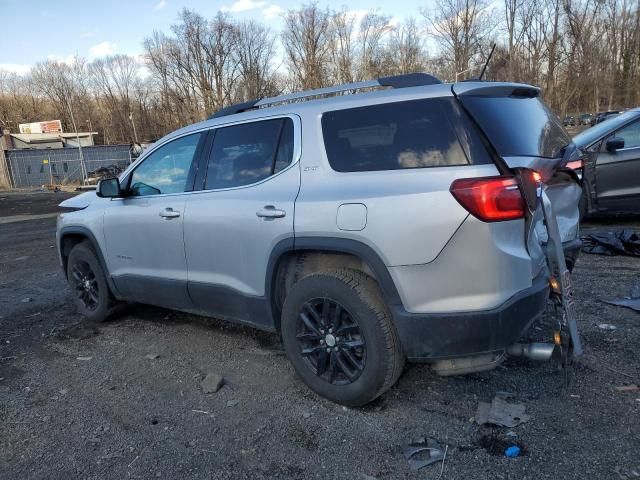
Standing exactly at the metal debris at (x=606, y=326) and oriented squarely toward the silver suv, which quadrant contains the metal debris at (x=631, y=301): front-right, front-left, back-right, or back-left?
back-right

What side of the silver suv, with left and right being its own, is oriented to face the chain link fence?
front

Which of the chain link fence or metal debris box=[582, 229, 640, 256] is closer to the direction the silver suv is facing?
the chain link fence

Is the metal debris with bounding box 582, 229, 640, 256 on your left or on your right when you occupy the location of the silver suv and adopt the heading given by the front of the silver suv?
on your right

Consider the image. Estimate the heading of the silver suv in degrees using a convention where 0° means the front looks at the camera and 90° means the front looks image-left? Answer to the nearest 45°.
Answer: approximately 135°
